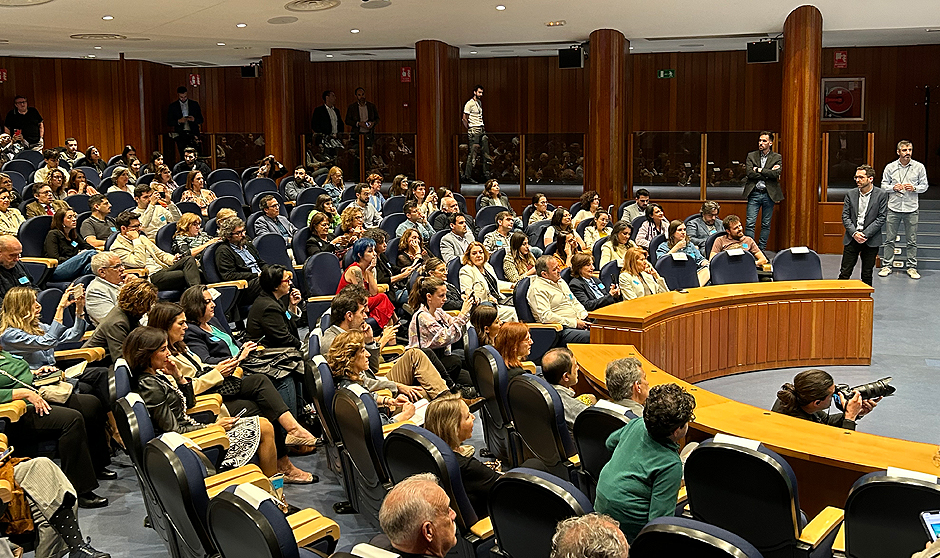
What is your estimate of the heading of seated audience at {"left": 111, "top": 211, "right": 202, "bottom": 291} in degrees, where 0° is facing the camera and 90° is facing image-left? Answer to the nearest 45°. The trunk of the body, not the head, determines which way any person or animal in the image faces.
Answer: approximately 270°

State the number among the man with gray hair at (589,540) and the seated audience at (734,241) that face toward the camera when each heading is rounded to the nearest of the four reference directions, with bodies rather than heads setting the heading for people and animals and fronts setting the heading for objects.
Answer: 1

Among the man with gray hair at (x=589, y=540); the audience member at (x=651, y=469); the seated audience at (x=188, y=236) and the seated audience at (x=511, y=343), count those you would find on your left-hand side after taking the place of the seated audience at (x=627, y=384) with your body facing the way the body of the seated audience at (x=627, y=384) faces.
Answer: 2

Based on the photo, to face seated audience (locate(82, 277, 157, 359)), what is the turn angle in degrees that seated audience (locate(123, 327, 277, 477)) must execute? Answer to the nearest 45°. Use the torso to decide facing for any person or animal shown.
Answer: approximately 90° to their left

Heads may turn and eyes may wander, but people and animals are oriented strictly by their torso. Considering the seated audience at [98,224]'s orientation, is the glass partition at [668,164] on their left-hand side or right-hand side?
on their left

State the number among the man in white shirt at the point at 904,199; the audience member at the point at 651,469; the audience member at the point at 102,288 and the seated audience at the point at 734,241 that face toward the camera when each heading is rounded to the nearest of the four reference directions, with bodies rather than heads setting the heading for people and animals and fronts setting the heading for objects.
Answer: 2

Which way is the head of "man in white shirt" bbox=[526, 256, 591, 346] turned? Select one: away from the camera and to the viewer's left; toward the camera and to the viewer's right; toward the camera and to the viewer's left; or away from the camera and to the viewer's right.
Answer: toward the camera and to the viewer's right

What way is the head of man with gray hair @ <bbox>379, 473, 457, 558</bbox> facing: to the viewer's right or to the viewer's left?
to the viewer's right

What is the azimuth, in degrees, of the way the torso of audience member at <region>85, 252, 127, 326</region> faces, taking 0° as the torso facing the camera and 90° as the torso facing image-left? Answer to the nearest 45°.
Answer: approximately 270°

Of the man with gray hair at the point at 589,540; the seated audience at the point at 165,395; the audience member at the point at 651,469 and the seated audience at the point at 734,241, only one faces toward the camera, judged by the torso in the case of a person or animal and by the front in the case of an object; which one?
the seated audience at the point at 734,241

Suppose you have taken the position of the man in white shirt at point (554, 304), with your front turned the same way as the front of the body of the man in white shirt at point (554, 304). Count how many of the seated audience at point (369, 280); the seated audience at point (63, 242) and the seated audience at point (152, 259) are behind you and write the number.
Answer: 3

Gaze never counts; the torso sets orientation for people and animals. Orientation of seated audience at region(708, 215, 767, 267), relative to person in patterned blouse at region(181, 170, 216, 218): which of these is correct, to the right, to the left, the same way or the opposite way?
to the right

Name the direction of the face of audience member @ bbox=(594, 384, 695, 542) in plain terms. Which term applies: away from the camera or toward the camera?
away from the camera
